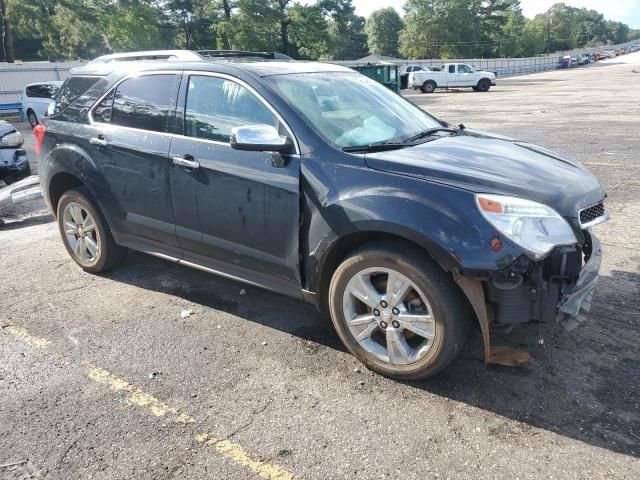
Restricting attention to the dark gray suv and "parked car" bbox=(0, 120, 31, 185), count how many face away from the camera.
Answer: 0

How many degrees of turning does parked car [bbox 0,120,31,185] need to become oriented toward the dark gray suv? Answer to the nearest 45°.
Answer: approximately 45° to its right

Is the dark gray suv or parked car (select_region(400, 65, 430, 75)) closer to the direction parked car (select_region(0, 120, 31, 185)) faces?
the dark gray suv

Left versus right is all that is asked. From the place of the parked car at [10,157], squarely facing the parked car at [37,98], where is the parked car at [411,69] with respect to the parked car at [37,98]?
right

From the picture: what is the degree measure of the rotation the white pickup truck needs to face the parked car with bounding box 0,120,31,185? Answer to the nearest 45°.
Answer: approximately 90° to its right

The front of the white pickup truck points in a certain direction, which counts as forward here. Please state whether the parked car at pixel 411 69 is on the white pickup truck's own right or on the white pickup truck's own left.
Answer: on the white pickup truck's own left

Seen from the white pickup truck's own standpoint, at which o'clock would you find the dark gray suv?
The dark gray suv is roughly at 3 o'clock from the white pickup truck.

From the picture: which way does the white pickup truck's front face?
to the viewer's right

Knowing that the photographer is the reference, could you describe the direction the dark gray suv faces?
facing the viewer and to the right of the viewer

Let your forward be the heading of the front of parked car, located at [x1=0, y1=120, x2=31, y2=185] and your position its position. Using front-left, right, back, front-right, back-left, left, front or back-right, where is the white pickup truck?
left

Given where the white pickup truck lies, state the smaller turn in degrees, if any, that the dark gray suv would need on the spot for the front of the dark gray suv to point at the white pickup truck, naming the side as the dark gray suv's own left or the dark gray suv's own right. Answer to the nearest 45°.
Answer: approximately 135° to the dark gray suv's own left

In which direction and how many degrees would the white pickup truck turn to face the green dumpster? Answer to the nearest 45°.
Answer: approximately 135° to its right

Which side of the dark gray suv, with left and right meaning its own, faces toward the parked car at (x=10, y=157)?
back

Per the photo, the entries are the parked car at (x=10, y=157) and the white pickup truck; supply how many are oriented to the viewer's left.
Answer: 0

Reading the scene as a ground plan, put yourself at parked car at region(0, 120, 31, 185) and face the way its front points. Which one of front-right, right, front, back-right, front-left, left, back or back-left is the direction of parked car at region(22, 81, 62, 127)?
back-left

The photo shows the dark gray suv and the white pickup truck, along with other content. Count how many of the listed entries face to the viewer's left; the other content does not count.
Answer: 0

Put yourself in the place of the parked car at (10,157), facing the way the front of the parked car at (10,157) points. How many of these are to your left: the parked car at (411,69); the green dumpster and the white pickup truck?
3
